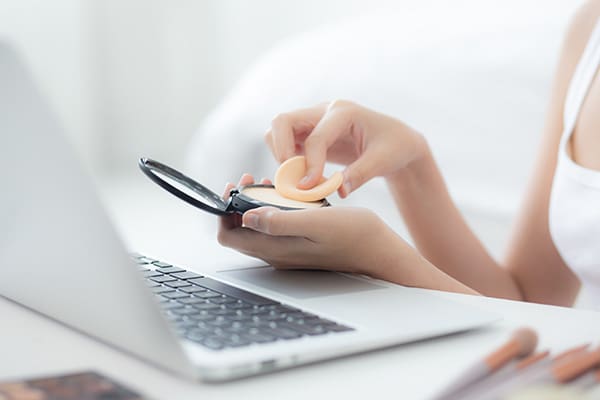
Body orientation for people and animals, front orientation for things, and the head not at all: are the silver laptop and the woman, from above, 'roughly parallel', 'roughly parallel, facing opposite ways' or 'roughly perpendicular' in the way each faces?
roughly parallel, facing opposite ways

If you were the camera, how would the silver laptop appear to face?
facing away from the viewer and to the right of the viewer

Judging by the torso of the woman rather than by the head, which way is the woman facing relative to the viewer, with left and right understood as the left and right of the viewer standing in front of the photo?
facing the viewer and to the left of the viewer
